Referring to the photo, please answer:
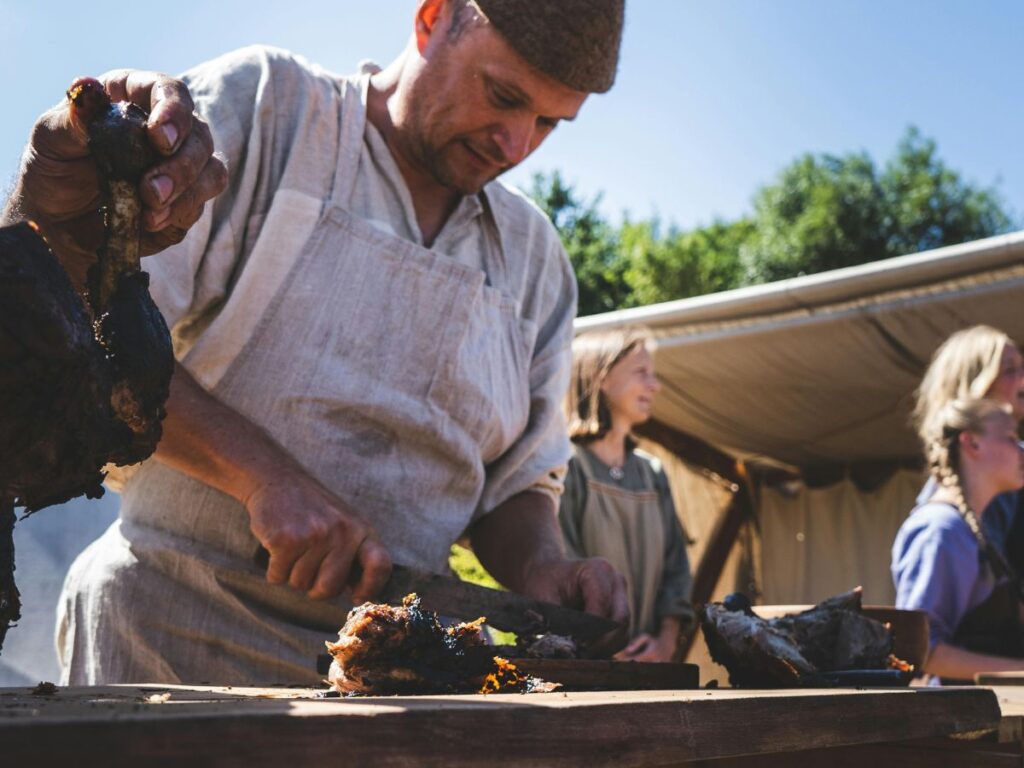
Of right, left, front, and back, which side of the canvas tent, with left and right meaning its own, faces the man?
front

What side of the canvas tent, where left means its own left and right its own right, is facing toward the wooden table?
front

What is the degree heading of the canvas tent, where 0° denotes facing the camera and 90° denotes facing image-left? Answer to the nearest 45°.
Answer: approximately 0°

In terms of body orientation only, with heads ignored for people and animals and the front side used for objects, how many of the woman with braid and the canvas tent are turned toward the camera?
1

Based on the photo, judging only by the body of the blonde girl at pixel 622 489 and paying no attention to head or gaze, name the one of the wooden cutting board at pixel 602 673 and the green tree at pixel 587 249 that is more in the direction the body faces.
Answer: the wooden cutting board

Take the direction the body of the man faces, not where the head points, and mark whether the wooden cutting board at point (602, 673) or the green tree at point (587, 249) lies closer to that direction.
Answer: the wooden cutting board

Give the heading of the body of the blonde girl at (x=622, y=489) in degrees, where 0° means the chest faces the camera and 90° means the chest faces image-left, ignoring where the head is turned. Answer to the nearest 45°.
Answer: approximately 315°
